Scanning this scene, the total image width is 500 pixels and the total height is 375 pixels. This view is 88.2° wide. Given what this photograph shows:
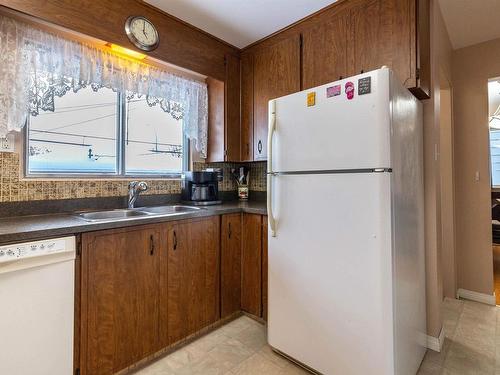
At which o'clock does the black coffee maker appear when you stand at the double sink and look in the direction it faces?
The black coffee maker is roughly at 10 o'clock from the double sink.

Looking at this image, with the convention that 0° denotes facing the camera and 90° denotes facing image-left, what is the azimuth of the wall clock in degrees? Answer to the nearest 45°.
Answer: approximately 315°

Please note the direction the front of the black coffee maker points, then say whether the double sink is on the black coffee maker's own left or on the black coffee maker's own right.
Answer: on the black coffee maker's own right

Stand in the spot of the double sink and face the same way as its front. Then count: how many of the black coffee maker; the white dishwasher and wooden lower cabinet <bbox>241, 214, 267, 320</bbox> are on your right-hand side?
1

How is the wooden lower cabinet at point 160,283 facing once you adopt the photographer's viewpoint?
facing the viewer and to the right of the viewer

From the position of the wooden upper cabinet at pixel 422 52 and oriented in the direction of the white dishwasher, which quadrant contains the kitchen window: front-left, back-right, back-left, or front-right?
front-right

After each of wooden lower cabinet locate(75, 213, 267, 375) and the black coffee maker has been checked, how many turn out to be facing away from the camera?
0

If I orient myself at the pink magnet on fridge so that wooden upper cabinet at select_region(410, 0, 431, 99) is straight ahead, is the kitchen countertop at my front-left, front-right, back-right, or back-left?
back-left

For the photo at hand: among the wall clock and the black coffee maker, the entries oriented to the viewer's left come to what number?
0
